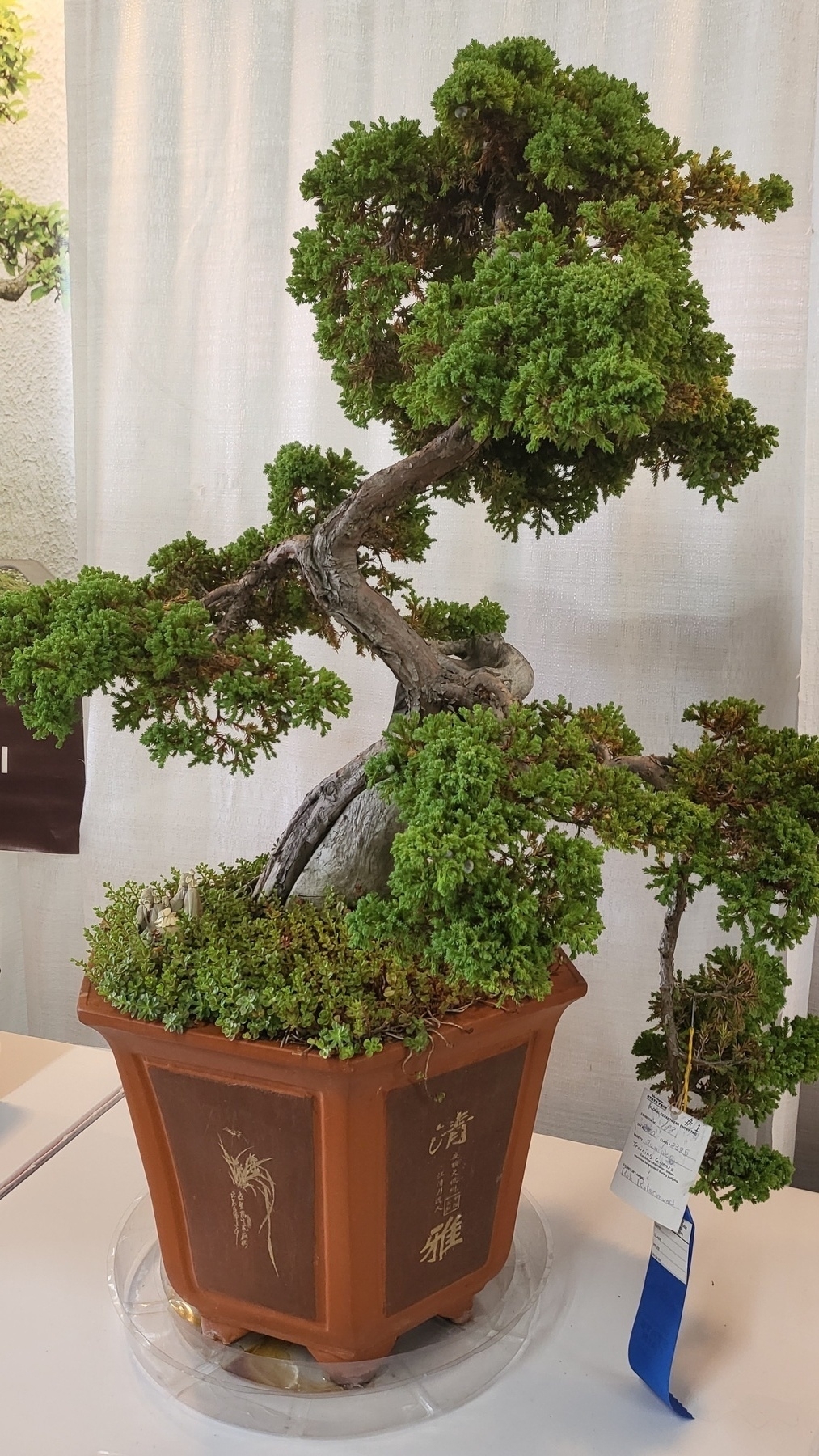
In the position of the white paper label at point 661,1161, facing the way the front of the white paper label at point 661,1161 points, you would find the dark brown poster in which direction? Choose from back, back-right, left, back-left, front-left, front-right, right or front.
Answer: back-right

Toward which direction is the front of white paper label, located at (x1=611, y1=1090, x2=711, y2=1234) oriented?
toward the camera

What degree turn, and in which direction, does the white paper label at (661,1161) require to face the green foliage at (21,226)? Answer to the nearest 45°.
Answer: approximately 135° to its right

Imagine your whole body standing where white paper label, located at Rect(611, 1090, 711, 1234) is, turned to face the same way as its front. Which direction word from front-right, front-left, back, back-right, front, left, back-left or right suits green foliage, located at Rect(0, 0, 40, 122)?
back-right
